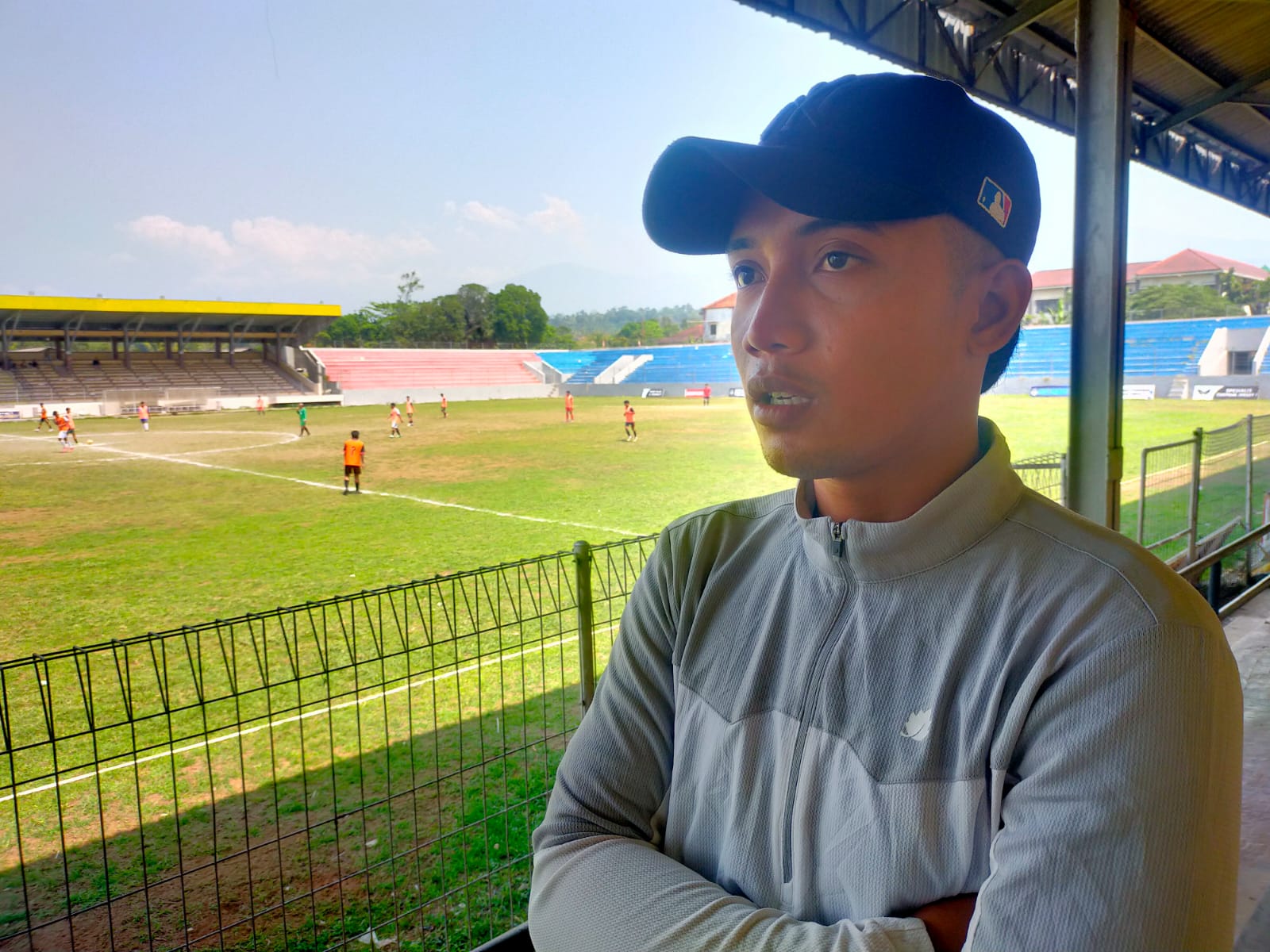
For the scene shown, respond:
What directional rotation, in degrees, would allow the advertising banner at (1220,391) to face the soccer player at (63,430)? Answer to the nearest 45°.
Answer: approximately 45° to its right

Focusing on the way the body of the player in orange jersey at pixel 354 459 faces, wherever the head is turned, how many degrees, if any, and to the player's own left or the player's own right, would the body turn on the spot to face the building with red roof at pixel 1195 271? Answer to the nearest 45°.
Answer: approximately 90° to the player's own right

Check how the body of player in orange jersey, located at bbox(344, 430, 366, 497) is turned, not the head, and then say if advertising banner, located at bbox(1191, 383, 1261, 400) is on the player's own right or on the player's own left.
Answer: on the player's own right

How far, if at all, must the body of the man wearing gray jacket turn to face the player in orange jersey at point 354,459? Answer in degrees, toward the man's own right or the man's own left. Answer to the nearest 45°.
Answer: approximately 90° to the man's own right

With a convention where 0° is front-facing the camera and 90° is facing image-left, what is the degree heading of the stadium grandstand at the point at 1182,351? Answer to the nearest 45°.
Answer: approximately 0°

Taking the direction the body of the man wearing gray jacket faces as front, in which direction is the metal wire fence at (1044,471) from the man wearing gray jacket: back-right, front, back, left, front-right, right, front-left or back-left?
back-right
